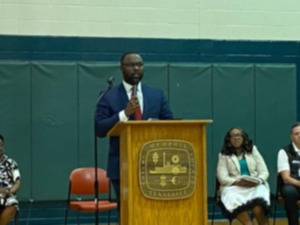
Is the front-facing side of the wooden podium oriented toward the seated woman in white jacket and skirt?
no

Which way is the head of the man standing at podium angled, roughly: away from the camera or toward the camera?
toward the camera

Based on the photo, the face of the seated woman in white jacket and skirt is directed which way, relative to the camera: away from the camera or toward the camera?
toward the camera

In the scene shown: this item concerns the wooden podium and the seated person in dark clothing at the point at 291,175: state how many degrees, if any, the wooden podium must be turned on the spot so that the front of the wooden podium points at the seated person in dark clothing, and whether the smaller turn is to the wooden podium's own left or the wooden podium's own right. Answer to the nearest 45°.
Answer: approximately 135° to the wooden podium's own left

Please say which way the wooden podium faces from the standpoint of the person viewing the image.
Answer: facing the viewer
